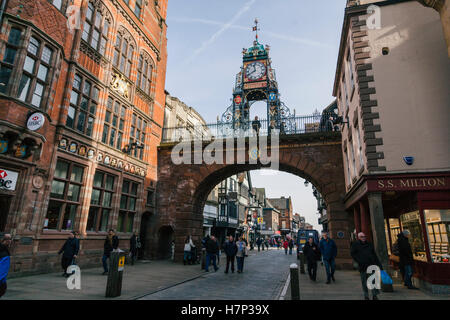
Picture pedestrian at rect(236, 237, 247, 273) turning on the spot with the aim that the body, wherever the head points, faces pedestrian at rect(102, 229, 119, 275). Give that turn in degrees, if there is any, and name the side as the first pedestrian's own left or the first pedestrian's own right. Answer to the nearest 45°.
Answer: approximately 45° to the first pedestrian's own right

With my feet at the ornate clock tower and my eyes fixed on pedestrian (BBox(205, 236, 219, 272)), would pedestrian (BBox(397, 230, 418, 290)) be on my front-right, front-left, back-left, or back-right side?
front-left

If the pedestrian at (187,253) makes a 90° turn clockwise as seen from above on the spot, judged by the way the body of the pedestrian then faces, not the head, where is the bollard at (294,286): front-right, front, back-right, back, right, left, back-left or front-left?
right

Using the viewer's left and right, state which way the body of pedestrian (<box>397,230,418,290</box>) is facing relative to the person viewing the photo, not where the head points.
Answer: facing to the right of the viewer

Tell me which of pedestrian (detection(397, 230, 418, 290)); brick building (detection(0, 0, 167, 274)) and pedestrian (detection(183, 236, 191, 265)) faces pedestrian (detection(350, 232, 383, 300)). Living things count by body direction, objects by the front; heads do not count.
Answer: the brick building

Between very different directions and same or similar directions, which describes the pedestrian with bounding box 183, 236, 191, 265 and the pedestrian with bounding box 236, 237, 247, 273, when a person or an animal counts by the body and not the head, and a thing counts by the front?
very different directions

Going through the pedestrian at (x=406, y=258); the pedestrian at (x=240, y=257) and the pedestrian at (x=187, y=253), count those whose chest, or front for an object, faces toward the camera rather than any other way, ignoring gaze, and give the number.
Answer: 1

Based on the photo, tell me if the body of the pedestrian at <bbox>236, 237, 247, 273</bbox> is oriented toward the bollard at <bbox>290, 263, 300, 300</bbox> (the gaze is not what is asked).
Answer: yes

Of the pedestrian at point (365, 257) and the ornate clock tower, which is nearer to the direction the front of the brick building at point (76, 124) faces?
the pedestrian

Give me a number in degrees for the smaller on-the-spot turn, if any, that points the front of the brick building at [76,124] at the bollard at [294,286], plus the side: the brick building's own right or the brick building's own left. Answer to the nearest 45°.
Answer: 0° — it already faces it

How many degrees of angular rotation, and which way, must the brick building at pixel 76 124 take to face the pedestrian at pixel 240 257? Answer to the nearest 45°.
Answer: approximately 45° to its left

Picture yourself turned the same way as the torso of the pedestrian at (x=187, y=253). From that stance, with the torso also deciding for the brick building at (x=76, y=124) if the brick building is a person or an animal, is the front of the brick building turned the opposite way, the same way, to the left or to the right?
to the right

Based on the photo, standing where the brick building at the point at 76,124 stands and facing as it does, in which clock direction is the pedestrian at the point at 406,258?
The pedestrian is roughly at 12 o'clock from the brick building.

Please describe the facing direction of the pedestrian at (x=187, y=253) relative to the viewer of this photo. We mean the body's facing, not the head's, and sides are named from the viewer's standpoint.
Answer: facing away from the viewer

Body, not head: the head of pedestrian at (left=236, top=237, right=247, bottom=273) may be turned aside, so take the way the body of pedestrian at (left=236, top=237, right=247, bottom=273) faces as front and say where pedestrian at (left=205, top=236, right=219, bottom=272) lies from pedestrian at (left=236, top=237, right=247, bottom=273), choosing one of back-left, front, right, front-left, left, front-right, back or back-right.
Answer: right

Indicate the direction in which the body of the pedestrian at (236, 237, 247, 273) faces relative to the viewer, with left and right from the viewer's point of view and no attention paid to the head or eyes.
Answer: facing the viewer
